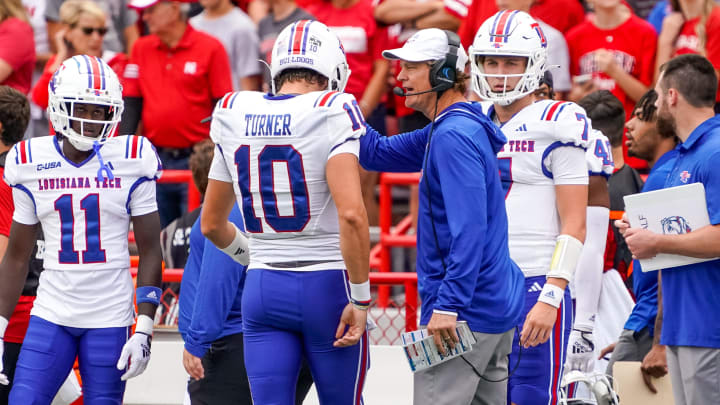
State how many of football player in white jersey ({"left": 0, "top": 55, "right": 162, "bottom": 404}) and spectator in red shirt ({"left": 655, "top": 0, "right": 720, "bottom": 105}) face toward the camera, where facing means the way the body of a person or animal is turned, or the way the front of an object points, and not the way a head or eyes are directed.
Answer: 2

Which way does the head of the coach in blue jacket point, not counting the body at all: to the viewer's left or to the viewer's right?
to the viewer's left

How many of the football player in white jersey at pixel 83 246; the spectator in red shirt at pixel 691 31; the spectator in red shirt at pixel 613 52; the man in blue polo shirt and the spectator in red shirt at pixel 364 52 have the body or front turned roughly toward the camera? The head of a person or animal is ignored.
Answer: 4

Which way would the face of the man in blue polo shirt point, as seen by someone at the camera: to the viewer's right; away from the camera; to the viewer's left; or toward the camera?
to the viewer's left

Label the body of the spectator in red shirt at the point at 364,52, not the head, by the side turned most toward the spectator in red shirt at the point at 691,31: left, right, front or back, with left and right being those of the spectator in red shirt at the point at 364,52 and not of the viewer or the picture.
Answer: left

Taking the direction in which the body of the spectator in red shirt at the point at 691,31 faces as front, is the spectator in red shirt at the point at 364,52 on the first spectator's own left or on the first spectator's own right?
on the first spectator's own right

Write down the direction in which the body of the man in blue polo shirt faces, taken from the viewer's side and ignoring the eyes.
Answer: to the viewer's left

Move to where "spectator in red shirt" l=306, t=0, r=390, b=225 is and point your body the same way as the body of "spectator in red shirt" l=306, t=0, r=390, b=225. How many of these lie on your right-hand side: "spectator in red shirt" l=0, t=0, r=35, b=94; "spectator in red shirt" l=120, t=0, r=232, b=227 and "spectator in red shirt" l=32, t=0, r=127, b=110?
3

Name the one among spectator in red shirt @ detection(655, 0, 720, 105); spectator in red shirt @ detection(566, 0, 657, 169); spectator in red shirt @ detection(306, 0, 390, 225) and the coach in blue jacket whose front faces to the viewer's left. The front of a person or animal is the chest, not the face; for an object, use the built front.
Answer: the coach in blue jacket

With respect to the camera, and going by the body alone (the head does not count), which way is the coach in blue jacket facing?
to the viewer's left

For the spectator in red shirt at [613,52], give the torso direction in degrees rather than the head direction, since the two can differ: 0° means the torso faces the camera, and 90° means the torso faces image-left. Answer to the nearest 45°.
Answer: approximately 0°

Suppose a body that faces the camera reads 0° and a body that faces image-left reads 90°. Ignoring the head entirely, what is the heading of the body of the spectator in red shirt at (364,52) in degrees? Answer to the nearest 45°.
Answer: approximately 0°

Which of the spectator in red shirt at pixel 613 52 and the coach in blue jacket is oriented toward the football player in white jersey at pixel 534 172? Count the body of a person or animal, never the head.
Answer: the spectator in red shirt

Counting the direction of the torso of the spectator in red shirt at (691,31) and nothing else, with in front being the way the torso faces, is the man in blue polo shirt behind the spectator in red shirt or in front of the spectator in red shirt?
in front

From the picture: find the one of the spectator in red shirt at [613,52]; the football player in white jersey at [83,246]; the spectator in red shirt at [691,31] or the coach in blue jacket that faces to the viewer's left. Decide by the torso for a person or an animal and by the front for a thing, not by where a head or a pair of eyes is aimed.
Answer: the coach in blue jacket

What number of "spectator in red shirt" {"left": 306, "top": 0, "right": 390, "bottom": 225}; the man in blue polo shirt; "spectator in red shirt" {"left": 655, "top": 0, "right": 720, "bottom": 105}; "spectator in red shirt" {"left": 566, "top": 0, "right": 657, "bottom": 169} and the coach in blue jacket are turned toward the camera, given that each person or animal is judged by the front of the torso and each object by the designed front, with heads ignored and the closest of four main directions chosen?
3
